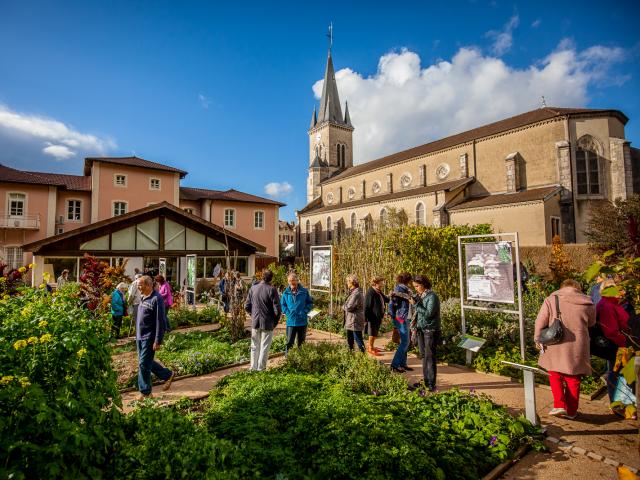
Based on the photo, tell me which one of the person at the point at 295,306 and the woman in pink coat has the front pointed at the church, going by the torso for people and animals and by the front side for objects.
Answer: the woman in pink coat

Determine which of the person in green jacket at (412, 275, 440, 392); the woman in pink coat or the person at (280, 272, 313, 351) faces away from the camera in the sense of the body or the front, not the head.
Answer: the woman in pink coat

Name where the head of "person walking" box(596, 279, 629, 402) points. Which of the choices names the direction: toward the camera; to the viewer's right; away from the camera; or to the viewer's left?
away from the camera

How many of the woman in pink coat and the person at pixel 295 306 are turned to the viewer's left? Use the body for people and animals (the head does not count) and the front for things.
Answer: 0

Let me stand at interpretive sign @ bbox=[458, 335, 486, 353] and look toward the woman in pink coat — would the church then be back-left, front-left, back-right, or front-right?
back-left

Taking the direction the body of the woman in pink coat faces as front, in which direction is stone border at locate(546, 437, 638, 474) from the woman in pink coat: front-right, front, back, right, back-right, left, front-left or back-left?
back

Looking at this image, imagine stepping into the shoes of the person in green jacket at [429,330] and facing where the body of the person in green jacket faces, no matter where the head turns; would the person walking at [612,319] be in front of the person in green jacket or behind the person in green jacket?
behind

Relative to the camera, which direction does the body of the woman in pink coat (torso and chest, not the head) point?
away from the camera

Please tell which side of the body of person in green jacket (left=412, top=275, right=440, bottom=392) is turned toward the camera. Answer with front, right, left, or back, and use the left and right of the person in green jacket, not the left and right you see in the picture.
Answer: left

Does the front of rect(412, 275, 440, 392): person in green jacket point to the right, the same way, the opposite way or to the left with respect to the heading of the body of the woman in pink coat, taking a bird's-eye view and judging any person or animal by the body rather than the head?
to the left

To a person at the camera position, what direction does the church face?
facing away from the viewer and to the left of the viewer

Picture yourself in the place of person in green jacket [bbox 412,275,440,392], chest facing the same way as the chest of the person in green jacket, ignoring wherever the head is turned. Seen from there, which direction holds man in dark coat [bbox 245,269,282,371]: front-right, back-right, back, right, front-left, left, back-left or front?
front

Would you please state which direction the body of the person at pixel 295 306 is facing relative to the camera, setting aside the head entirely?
toward the camera

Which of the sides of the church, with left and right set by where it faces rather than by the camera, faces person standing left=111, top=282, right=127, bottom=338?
left
